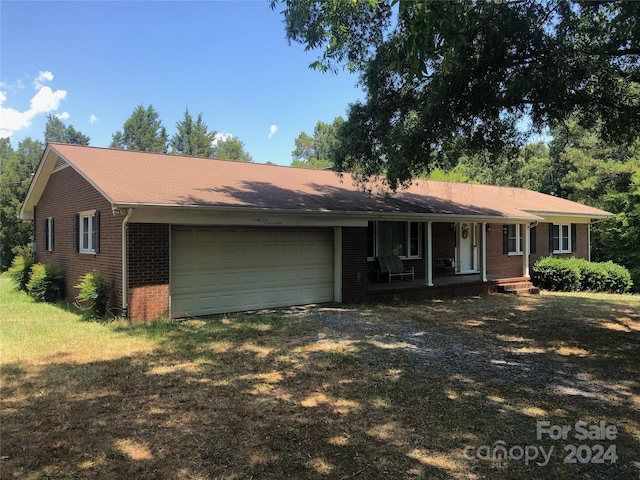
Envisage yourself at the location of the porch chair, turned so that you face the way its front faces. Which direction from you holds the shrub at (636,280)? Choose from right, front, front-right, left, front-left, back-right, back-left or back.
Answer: left

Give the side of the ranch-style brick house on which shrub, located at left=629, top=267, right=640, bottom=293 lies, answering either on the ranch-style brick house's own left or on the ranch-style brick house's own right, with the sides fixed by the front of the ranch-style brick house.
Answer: on the ranch-style brick house's own left

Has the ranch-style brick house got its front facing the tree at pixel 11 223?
no

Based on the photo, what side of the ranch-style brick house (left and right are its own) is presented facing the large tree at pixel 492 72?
front

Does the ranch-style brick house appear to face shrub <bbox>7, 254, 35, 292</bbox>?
no

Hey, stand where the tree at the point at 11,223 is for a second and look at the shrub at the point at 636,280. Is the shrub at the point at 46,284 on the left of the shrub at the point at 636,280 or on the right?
right

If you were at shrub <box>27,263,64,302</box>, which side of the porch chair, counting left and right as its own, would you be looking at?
right

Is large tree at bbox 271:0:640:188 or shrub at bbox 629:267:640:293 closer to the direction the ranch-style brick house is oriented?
the large tree

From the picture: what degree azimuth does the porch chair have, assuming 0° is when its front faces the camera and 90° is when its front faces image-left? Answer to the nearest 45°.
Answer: approximately 315°

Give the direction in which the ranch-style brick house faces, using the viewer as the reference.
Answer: facing the viewer and to the right of the viewer

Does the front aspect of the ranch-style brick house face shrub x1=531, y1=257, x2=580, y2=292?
no

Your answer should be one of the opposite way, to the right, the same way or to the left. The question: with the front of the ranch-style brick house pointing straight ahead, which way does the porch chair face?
the same way

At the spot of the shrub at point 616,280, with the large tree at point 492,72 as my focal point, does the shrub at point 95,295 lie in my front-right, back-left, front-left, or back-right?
front-right

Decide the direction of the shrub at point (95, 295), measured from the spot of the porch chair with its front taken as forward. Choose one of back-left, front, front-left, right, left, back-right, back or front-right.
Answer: right
